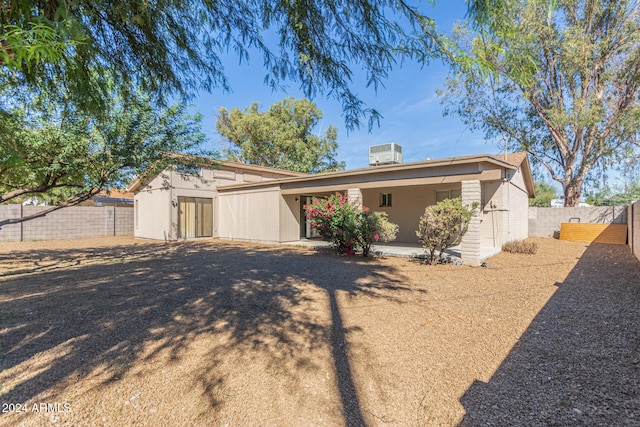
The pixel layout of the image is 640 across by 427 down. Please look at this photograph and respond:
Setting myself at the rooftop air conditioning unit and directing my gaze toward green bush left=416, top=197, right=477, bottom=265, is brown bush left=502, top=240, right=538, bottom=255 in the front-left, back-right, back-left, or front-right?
front-left

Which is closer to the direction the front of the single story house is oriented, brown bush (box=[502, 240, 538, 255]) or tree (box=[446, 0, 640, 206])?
the tree

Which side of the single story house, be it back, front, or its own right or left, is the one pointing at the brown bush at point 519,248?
right

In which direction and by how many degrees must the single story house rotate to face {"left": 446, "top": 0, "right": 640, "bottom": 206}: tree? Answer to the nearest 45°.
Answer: approximately 45° to its right

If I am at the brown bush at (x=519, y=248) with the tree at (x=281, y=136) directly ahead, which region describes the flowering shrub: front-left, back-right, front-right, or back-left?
front-left

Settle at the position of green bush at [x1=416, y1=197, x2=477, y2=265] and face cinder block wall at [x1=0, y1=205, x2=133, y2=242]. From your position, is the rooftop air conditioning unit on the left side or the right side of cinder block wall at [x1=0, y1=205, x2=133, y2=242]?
right

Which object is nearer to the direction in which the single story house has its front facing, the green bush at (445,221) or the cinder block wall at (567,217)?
the green bush

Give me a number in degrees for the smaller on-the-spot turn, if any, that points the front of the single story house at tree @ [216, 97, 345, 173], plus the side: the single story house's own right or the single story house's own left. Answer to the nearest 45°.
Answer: approximately 45° to the single story house's own left

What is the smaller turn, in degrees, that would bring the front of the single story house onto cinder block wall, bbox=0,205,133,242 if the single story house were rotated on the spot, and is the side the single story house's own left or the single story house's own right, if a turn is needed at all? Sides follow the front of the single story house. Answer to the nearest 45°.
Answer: approximately 135° to the single story house's own left

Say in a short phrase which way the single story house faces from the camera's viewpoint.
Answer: facing away from the viewer and to the right of the viewer
